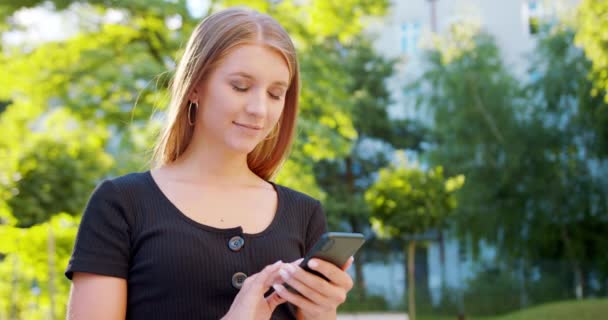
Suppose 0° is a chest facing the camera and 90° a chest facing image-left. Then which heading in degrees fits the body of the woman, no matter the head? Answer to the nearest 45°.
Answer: approximately 315°

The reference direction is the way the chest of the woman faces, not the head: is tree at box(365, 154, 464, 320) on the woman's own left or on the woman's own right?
on the woman's own left
